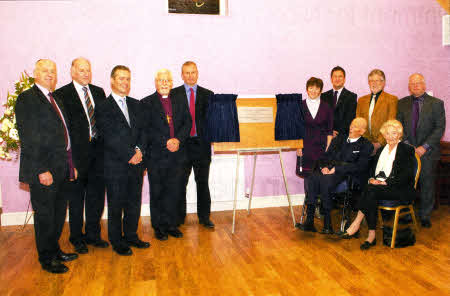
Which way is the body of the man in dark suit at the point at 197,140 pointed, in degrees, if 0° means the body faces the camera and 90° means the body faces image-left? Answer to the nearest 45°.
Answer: approximately 0°

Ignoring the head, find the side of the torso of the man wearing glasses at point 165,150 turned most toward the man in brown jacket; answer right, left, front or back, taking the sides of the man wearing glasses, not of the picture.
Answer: left

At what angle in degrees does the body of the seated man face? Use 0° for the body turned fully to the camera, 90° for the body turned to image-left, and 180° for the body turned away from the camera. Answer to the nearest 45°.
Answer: approximately 45°
